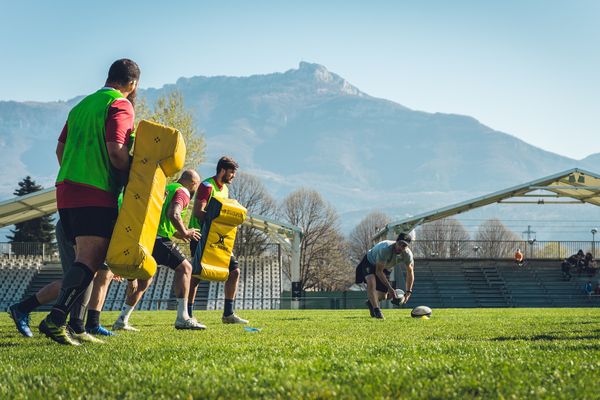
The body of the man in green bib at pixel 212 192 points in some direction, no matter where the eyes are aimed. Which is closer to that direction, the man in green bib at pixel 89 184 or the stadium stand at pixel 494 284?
the stadium stand

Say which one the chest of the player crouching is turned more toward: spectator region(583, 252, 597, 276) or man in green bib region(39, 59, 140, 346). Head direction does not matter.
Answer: the man in green bib

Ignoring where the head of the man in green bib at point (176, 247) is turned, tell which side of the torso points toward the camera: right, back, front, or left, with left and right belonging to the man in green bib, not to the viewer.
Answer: right

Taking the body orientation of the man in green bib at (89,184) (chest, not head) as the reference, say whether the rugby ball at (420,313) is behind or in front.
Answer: in front

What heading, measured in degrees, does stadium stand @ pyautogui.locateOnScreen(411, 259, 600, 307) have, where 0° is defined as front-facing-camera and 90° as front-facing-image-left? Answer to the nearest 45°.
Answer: approximately 0°

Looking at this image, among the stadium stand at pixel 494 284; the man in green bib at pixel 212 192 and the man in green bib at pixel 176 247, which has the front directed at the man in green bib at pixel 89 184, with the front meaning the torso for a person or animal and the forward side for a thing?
the stadium stand

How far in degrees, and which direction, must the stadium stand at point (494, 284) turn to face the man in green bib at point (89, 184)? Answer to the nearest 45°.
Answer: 0° — it already faces them

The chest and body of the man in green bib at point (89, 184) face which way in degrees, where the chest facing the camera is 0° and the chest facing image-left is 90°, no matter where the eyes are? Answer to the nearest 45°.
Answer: approximately 225°

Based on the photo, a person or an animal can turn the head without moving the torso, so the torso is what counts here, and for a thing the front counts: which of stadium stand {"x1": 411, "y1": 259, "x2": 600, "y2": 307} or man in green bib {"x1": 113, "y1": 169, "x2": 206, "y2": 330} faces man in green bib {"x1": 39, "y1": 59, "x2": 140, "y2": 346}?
the stadium stand

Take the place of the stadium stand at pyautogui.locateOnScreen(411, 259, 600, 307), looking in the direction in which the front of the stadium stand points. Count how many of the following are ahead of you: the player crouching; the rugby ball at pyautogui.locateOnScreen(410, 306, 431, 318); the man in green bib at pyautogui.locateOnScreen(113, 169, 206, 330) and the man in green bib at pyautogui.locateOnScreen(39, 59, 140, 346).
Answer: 4

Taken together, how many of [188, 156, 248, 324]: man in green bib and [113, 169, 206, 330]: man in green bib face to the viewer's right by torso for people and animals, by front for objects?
2

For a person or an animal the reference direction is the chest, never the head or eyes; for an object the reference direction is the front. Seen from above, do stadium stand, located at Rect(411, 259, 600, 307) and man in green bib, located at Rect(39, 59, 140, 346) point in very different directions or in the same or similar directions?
very different directions

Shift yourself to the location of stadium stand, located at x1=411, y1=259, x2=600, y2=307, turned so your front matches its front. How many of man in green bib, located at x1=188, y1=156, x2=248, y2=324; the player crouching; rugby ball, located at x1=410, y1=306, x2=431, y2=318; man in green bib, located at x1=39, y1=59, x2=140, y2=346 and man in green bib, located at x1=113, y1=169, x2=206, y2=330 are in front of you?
5
